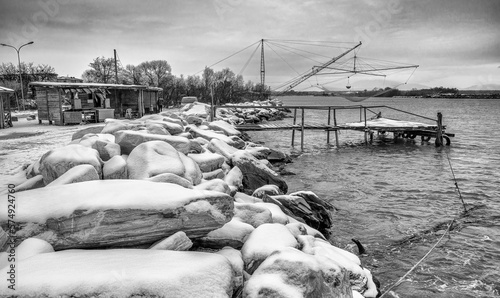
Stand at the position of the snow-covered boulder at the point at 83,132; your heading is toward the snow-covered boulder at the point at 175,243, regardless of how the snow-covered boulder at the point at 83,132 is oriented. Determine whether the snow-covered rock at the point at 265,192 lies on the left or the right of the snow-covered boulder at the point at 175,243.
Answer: left

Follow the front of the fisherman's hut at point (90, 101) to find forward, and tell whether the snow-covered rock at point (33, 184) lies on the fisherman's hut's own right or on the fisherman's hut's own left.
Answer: on the fisherman's hut's own right

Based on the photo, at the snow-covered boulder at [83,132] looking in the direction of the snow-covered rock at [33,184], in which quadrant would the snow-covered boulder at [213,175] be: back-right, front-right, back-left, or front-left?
front-left

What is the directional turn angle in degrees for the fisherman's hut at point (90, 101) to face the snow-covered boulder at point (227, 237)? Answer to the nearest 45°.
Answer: approximately 45° to its right

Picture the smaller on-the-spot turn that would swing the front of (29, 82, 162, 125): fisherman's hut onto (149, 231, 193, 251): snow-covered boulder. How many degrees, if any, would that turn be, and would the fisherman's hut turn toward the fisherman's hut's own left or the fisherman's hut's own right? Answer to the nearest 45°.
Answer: approximately 45° to the fisherman's hut's own right

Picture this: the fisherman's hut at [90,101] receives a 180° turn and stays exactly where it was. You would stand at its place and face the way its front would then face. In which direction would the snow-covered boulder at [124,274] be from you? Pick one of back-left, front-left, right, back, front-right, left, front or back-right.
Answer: back-left

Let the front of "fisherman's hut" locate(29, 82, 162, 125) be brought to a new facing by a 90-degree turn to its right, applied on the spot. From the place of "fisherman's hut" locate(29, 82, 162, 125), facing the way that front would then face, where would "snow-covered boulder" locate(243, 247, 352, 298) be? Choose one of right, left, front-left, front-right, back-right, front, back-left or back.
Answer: front-left

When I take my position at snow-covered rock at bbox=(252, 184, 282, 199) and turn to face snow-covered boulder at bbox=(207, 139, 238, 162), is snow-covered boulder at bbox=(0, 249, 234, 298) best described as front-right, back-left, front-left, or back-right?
back-left

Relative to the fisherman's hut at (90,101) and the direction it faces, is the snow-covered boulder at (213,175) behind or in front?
in front

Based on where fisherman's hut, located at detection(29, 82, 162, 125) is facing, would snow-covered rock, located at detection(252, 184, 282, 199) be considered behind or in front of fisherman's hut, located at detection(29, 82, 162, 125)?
in front

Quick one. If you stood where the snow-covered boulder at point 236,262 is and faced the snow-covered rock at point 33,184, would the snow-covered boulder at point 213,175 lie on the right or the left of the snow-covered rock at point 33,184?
right

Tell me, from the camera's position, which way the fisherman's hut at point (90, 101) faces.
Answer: facing the viewer and to the right of the viewer

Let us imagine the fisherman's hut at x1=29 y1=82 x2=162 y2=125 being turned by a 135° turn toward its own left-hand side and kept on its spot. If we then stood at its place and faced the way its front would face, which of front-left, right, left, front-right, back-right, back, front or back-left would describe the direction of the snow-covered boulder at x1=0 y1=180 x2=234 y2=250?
back

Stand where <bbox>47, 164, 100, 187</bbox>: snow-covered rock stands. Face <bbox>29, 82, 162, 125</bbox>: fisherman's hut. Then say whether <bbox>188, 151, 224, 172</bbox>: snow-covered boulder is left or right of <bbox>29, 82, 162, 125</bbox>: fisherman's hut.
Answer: right
